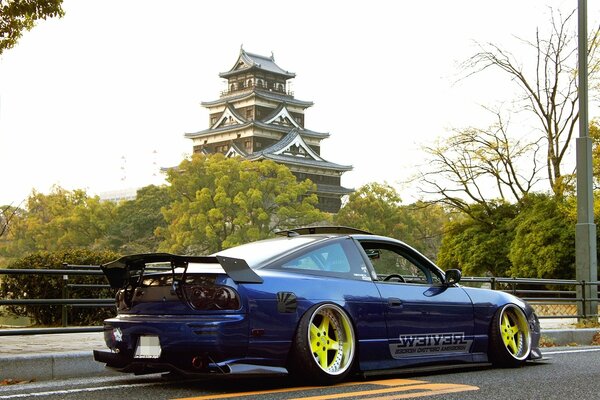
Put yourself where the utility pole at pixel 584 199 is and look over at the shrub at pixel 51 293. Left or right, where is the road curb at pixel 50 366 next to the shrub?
left

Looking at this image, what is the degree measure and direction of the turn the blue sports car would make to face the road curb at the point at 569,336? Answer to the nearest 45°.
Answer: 0° — it already faces it

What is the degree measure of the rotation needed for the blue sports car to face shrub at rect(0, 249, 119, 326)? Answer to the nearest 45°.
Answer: approximately 90° to its left

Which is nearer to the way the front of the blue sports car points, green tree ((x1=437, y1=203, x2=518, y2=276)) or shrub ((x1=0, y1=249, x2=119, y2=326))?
the green tree

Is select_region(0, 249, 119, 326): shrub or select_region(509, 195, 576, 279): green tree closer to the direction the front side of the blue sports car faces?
the green tree

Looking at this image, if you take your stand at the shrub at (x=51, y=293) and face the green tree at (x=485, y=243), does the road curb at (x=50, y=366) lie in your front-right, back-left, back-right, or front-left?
back-right

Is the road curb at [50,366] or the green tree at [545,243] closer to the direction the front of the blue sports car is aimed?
the green tree

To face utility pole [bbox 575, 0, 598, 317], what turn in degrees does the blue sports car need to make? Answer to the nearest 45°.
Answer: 0° — it already faces it

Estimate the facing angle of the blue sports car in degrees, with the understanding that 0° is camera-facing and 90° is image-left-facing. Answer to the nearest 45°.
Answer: approximately 225°

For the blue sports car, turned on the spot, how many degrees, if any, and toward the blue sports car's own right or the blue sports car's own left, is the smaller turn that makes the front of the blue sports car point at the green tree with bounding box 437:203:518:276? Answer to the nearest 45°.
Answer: approximately 45° to the blue sports car's own left

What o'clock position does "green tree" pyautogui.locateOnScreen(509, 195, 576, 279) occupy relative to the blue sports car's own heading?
The green tree is roughly at 11 o'clock from the blue sports car.

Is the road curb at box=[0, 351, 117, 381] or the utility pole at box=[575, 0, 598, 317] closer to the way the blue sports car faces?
the utility pole

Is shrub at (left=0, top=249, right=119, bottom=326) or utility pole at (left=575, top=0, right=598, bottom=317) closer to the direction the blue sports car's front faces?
the utility pole
